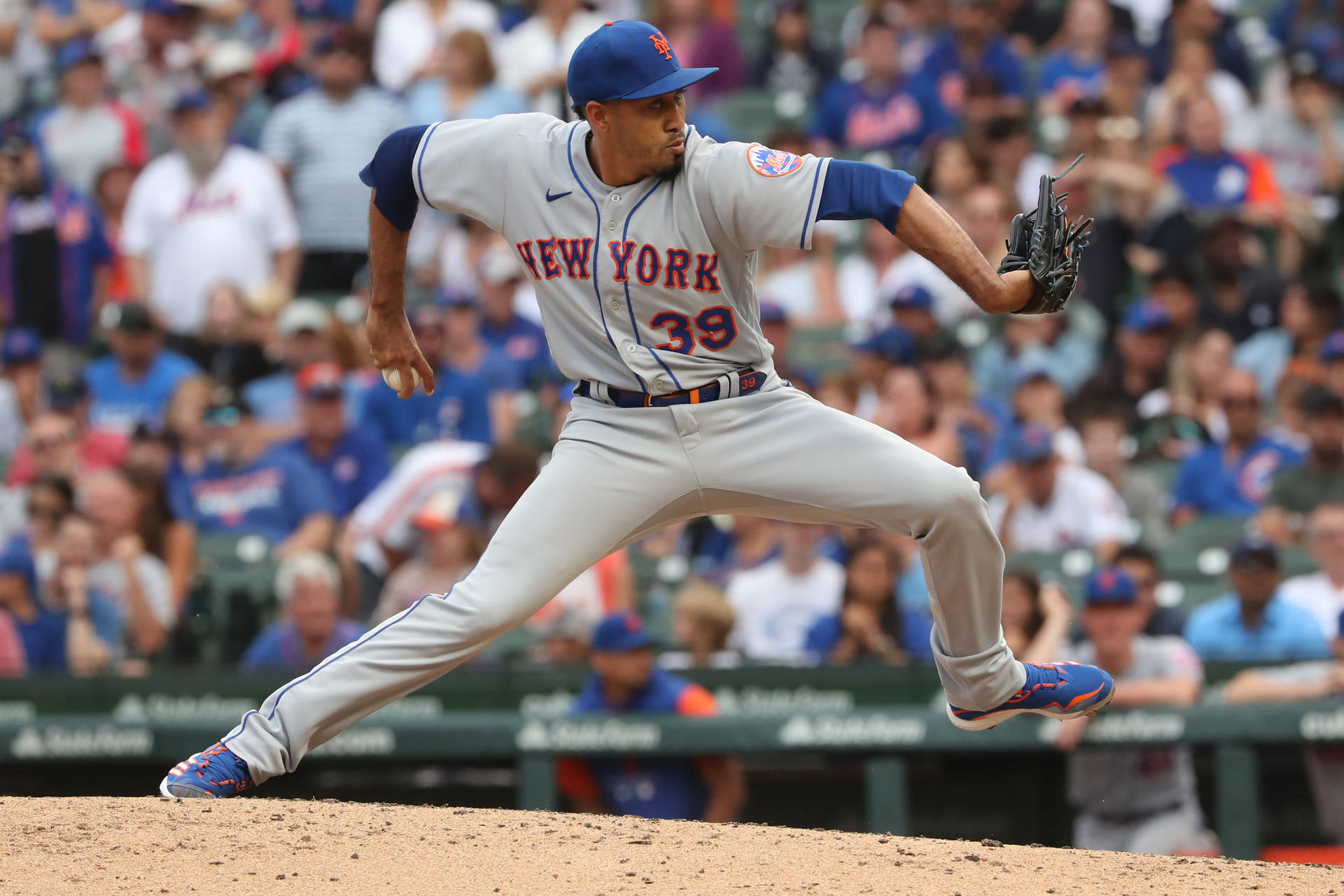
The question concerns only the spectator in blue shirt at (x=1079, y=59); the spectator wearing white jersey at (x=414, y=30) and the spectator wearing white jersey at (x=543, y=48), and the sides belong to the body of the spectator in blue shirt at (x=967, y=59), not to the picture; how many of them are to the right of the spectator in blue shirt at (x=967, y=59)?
2

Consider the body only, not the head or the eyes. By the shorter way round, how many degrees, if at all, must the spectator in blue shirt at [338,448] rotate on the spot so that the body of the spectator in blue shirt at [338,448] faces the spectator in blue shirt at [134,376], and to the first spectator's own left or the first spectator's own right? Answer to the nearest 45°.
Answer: approximately 135° to the first spectator's own right

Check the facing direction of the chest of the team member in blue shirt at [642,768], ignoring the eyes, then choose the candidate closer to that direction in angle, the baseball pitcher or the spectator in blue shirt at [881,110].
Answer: the baseball pitcher

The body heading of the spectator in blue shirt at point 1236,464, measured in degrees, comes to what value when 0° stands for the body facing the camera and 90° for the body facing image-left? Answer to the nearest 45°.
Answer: approximately 0°

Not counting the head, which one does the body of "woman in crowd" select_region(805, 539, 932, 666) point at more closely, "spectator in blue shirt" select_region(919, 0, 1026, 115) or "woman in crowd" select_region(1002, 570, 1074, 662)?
the woman in crowd

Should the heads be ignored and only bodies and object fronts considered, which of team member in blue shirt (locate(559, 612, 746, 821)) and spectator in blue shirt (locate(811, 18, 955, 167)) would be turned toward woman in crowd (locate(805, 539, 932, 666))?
spectator in blue shirt (locate(811, 18, 955, 167))

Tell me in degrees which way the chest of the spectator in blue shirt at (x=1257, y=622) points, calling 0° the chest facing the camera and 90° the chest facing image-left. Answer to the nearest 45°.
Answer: approximately 0°

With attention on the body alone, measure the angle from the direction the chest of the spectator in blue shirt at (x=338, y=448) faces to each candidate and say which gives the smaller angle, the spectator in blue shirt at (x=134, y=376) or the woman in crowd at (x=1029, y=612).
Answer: the woman in crowd
